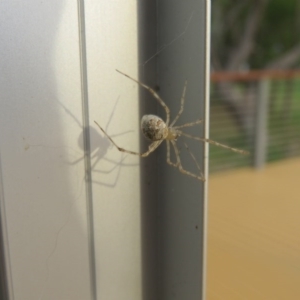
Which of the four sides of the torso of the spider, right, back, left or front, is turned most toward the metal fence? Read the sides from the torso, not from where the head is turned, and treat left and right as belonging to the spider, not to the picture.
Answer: left

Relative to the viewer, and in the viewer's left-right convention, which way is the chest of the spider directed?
facing to the right of the viewer
